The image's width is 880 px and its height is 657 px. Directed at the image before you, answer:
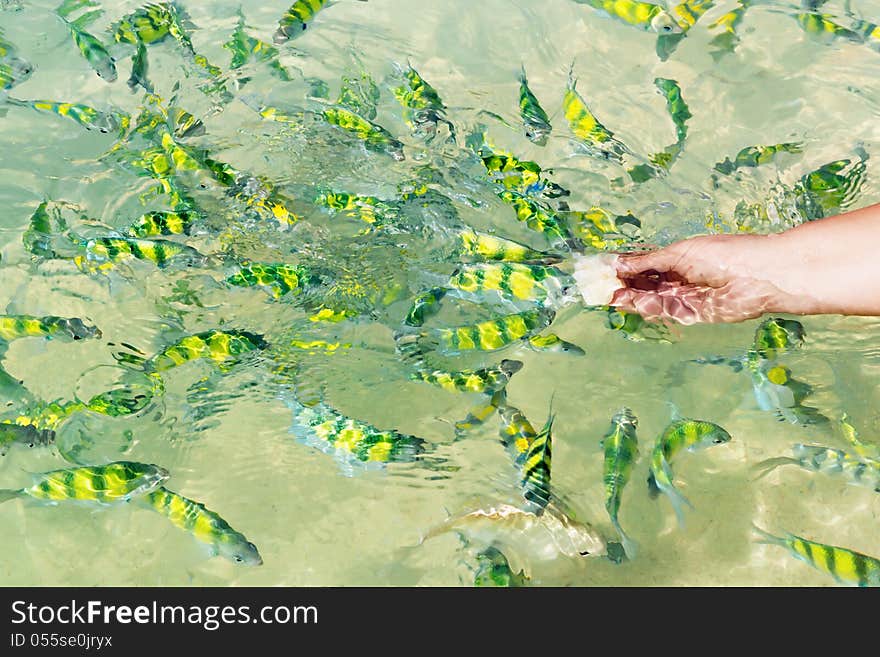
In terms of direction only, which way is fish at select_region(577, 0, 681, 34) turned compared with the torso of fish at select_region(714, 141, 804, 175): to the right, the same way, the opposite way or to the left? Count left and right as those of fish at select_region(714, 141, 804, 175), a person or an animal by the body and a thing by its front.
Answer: the opposite way

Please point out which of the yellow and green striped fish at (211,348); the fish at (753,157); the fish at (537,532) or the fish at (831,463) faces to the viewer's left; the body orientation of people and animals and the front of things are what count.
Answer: the fish at (753,157)

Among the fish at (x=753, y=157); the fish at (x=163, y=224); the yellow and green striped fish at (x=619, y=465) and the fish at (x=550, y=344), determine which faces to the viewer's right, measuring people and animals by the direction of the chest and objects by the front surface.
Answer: the fish at (x=550, y=344)

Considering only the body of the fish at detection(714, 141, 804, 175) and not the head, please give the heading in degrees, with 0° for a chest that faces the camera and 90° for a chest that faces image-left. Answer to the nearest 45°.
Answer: approximately 90°

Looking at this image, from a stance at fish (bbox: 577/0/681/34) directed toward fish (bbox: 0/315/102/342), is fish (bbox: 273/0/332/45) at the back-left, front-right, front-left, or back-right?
front-right

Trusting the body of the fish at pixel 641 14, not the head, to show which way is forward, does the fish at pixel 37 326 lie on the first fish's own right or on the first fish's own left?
on the first fish's own right

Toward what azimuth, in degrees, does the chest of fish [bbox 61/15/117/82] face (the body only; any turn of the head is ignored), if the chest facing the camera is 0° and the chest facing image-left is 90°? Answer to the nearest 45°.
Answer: approximately 315°

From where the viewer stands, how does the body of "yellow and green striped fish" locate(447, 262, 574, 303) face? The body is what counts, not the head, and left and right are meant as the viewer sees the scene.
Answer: facing to the right of the viewer

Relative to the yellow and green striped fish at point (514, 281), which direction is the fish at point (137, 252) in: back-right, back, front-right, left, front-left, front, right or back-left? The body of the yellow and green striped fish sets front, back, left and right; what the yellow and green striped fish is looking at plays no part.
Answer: back
